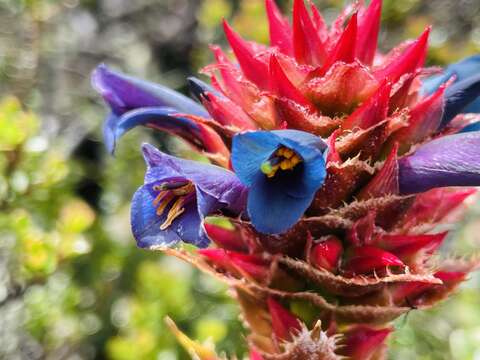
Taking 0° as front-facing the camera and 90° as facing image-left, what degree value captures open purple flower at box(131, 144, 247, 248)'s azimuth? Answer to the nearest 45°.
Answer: approximately 45°

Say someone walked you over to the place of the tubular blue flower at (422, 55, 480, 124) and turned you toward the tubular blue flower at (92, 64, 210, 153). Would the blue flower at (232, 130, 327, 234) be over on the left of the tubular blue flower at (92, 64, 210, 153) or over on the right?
left

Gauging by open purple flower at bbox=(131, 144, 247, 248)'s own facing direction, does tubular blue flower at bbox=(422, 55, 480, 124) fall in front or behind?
behind
